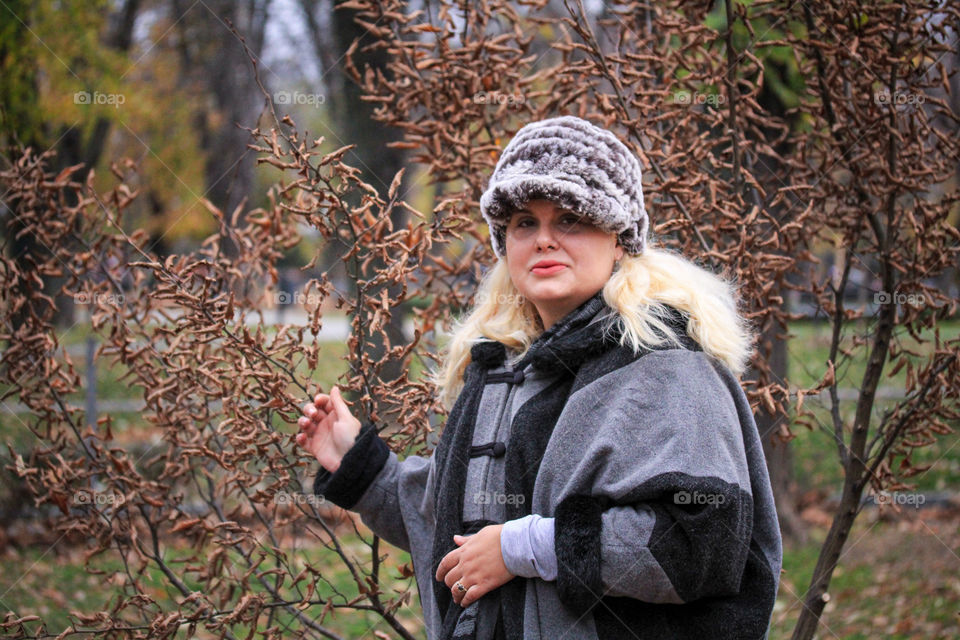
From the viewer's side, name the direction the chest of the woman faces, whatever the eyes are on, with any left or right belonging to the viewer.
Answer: facing the viewer and to the left of the viewer
